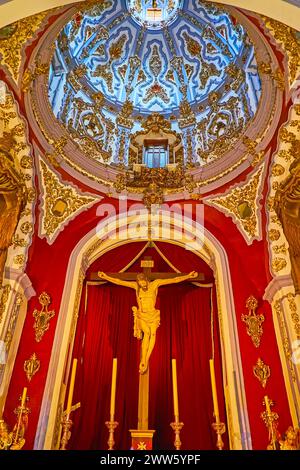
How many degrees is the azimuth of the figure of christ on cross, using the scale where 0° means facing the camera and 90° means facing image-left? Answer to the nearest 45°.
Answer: approximately 0°
